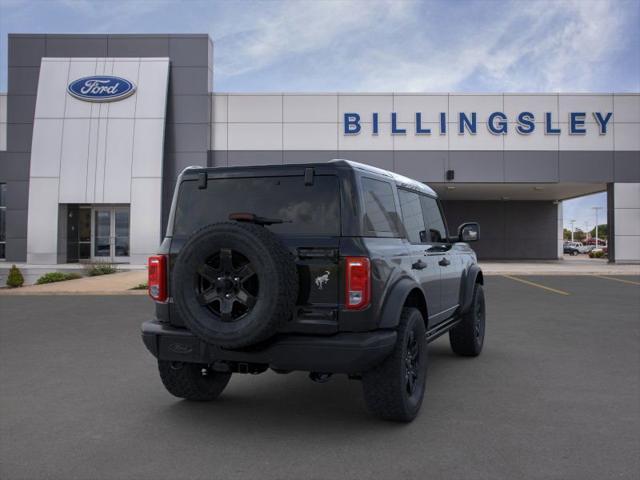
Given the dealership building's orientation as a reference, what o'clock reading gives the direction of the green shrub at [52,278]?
The green shrub is roughly at 1 o'clock from the dealership building.

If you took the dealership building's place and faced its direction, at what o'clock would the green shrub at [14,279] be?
The green shrub is roughly at 1 o'clock from the dealership building.

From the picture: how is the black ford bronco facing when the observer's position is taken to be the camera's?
facing away from the viewer and to the right of the viewer

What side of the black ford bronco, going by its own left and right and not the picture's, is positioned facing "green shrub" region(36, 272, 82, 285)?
left

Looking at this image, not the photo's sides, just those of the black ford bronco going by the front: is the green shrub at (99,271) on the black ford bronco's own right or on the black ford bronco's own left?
on the black ford bronco's own left

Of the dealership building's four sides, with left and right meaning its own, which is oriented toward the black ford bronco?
front

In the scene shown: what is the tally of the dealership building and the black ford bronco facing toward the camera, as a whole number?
1

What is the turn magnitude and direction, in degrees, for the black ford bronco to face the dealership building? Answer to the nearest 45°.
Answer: approximately 45° to its left
